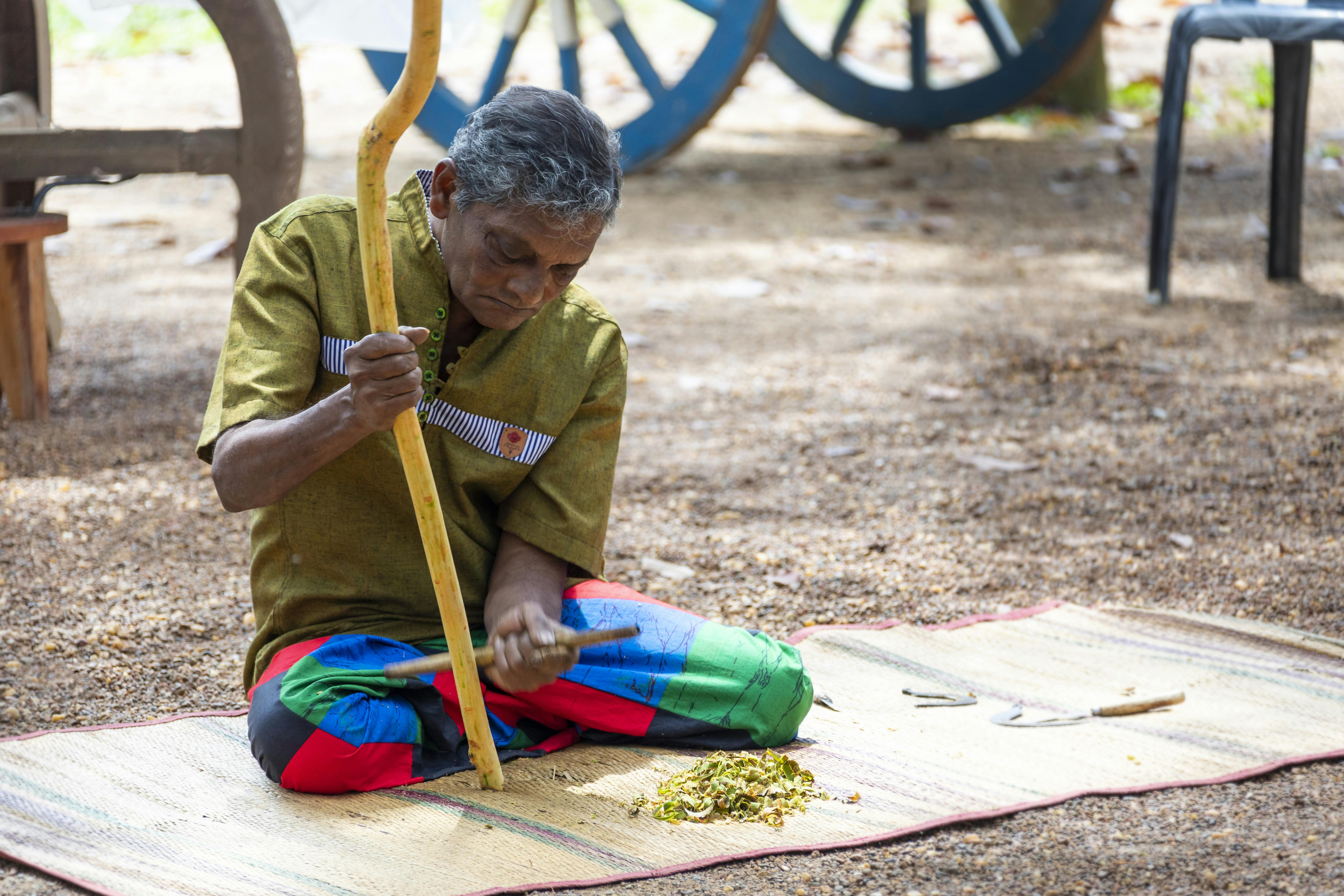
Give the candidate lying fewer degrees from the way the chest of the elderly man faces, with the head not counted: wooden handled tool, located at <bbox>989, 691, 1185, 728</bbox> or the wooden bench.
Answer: the wooden handled tool

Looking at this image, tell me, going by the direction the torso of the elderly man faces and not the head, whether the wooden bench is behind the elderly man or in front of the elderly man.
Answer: behind

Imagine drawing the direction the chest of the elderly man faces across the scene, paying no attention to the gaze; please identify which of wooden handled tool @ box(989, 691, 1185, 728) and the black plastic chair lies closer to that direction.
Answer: the wooden handled tool

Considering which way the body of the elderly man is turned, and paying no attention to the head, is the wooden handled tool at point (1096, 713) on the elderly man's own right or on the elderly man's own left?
on the elderly man's own left

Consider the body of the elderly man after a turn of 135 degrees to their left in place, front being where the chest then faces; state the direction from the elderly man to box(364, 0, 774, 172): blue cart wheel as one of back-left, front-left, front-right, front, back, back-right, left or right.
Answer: front

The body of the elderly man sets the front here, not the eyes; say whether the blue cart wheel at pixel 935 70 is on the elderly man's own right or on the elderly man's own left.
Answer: on the elderly man's own left

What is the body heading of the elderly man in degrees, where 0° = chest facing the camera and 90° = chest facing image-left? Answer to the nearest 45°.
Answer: approximately 315°

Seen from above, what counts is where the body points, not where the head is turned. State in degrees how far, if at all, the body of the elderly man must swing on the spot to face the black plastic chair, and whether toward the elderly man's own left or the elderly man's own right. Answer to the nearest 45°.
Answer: approximately 90° to the elderly man's own left

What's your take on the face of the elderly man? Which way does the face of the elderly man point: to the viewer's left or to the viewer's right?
to the viewer's right

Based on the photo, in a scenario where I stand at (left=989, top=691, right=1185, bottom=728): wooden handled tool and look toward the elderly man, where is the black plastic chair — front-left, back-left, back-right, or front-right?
back-right
